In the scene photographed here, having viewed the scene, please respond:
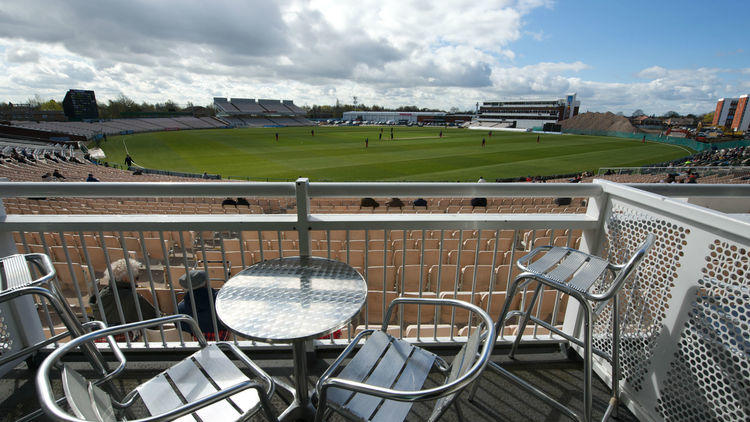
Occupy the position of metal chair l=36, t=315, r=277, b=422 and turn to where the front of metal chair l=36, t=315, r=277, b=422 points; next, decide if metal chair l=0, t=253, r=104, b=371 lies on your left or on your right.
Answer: on your left

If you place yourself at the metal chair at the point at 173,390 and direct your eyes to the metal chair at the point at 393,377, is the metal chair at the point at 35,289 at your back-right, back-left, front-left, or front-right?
back-left

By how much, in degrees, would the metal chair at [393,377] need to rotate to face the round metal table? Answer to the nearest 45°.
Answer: approximately 45° to its right

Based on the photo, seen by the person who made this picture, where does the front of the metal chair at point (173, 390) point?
facing away from the viewer and to the right of the viewer

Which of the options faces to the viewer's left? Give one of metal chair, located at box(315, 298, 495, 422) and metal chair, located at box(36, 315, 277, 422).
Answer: metal chair, located at box(315, 298, 495, 422)

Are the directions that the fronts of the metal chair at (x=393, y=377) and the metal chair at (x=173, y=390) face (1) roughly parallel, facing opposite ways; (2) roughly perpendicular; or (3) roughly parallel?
roughly perpendicular

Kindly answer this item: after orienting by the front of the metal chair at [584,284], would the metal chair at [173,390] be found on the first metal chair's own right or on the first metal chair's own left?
on the first metal chair's own left

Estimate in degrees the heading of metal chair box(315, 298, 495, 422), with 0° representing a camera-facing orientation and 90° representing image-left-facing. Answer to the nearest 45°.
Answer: approximately 90°

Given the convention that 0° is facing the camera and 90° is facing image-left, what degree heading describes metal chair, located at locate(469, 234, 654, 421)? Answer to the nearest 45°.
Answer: approximately 135°
